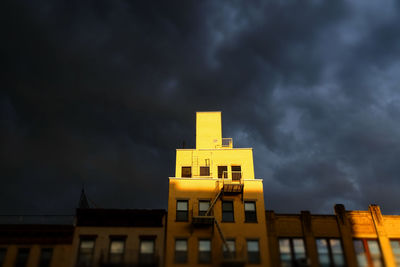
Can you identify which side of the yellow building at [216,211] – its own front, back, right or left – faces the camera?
front
